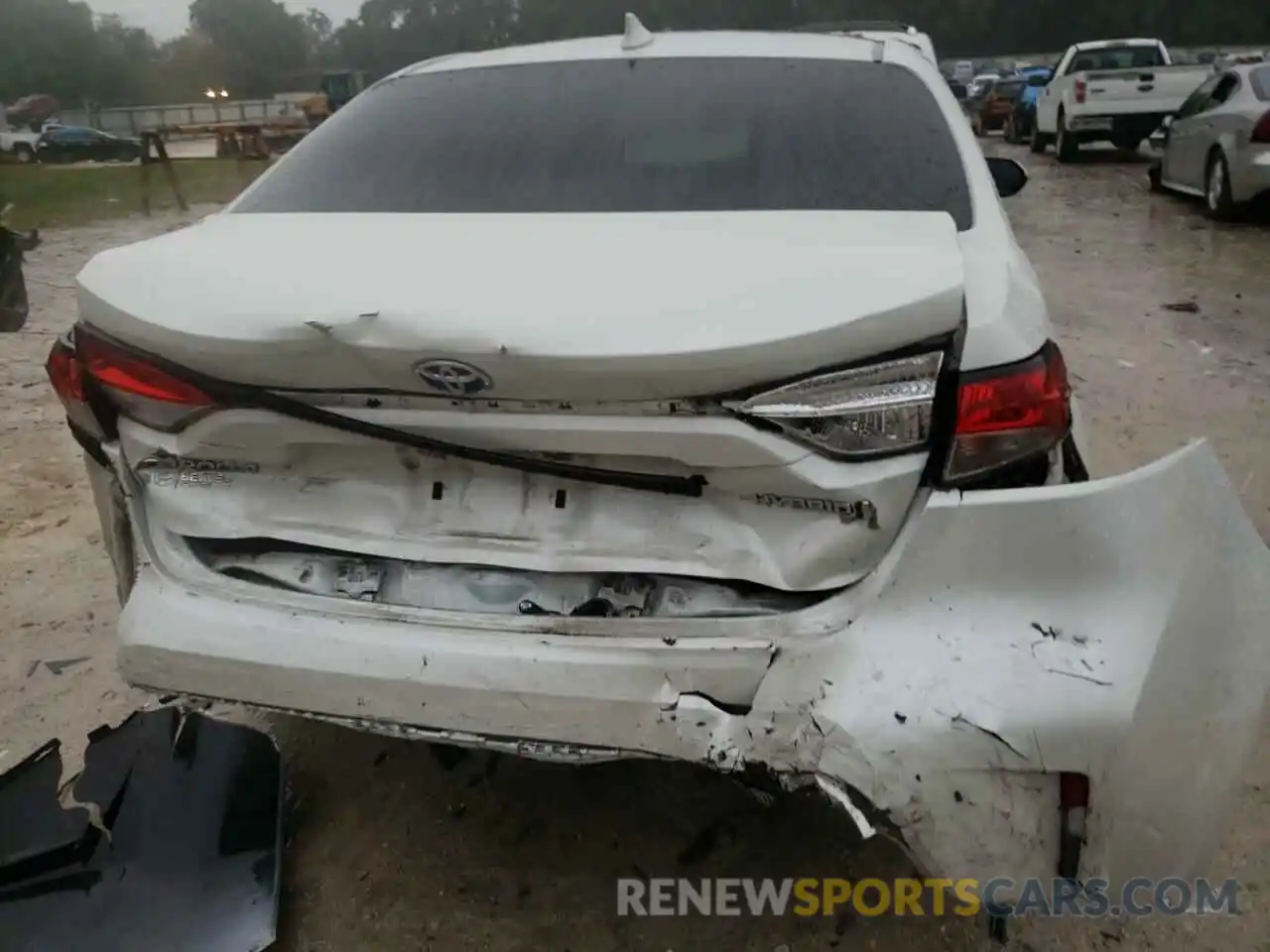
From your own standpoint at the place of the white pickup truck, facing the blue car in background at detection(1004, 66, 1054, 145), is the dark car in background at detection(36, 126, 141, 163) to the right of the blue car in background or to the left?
left

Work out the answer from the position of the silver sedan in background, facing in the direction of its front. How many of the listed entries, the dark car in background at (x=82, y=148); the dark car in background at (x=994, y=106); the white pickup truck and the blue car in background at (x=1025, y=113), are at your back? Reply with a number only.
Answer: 0

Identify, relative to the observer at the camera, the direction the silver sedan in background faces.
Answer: facing away from the viewer and to the left of the viewer

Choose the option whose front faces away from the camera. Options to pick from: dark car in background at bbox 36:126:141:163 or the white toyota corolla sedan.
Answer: the white toyota corolla sedan

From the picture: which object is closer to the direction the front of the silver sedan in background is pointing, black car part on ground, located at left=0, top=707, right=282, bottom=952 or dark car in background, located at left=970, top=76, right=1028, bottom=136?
the dark car in background

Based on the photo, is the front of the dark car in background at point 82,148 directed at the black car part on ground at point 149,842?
no

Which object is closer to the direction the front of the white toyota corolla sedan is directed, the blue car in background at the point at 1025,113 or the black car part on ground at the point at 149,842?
the blue car in background

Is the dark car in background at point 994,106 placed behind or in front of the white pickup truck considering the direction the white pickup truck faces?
in front

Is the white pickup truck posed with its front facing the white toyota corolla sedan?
no

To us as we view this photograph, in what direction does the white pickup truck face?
facing away from the viewer and to the left of the viewer

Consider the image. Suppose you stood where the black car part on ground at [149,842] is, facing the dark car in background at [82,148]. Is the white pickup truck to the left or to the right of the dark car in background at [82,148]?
right

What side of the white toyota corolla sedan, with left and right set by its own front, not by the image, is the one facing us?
back

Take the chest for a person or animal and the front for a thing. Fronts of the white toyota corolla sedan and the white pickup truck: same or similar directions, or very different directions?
same or similar directions

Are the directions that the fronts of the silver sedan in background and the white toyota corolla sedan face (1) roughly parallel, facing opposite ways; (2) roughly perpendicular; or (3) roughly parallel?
roughly parallel

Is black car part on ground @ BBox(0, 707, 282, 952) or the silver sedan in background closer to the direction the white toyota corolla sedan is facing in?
the silver sedan in background
